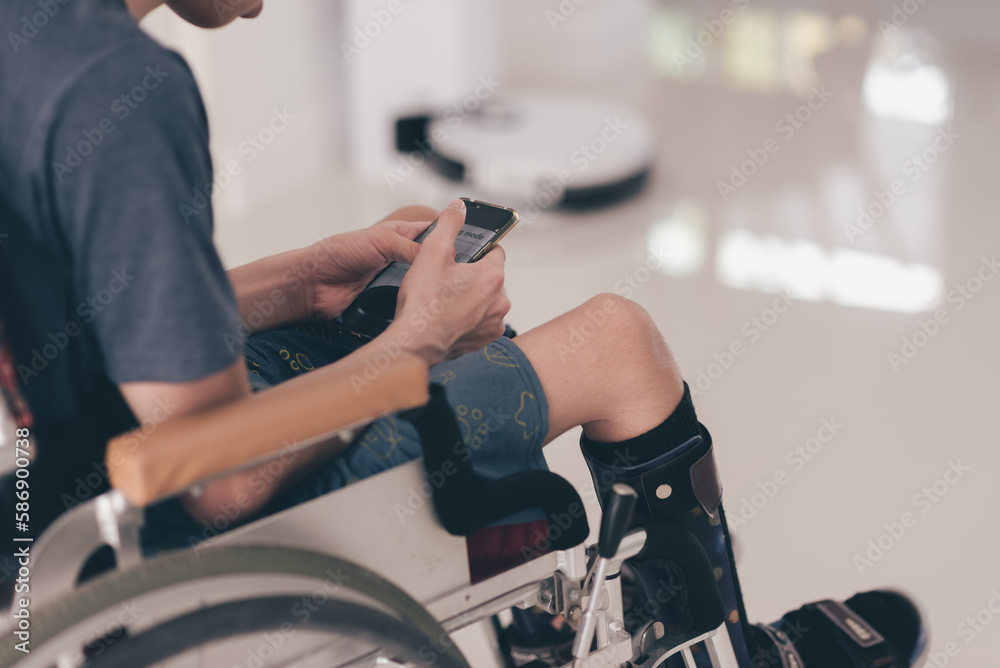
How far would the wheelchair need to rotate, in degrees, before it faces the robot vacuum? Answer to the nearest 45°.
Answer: approximately 45° to its left

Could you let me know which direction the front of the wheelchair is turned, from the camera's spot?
facing away from the viewer and to the right of the viewer
